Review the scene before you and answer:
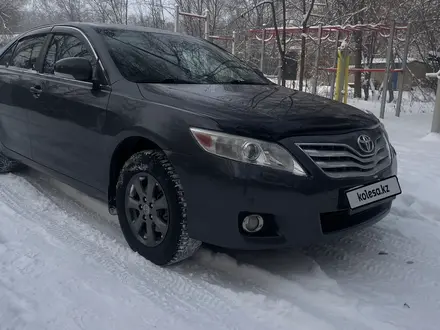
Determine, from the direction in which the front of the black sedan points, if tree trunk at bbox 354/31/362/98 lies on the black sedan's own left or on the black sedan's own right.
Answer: on the black sedan's own left

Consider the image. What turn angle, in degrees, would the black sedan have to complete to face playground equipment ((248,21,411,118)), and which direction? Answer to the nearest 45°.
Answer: approximately 90° to its left

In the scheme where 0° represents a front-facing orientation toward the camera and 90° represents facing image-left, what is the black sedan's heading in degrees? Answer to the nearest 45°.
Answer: approximately 315°
